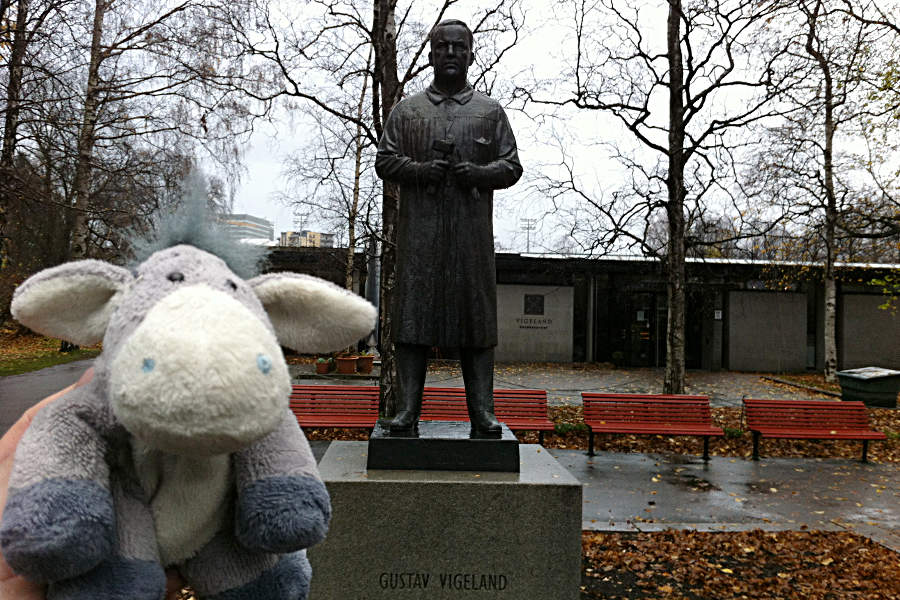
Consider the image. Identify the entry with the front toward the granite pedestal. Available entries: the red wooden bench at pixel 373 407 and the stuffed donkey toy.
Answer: the red wooden bench

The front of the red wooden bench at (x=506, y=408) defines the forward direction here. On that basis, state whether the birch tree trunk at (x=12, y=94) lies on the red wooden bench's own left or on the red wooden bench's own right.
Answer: on the red wooden bench's own right

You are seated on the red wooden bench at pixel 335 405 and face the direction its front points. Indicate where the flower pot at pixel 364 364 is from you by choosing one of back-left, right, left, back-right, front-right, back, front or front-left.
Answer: back

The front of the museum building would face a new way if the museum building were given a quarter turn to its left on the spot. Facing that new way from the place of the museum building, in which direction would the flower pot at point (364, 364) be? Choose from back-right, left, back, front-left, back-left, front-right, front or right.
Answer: back-right

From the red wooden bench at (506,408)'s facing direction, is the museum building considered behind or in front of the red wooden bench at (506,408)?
behind

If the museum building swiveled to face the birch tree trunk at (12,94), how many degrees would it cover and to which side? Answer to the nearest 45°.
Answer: approximately 45° to its right

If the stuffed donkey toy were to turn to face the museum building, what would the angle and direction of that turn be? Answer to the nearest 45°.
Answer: approximately 135° to its left

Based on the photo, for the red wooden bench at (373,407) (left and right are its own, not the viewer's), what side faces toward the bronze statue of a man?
front

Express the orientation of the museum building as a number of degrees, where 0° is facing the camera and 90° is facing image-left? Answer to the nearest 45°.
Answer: approximately 0°

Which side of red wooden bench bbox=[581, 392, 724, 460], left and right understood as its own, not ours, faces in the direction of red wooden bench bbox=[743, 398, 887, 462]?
left
